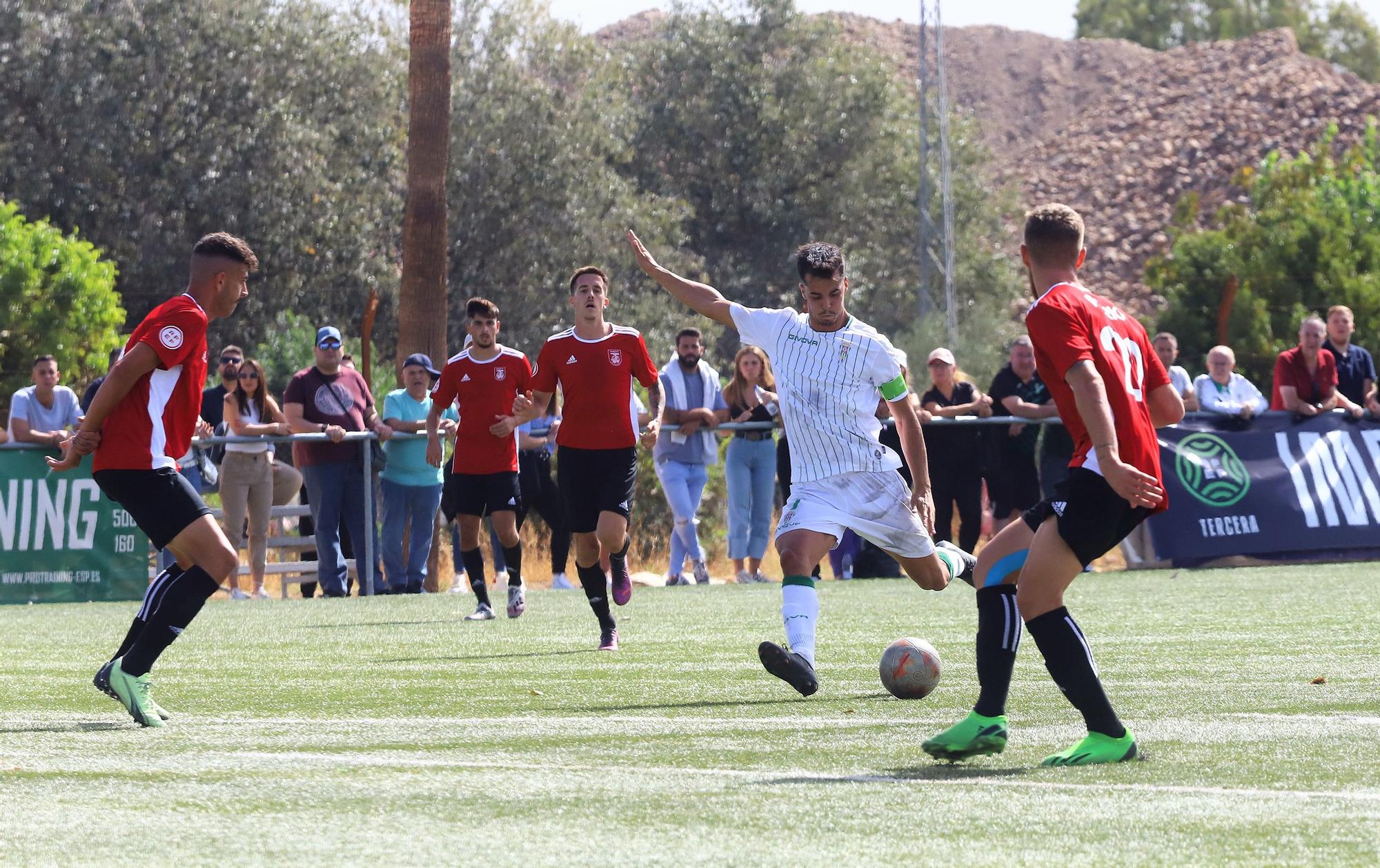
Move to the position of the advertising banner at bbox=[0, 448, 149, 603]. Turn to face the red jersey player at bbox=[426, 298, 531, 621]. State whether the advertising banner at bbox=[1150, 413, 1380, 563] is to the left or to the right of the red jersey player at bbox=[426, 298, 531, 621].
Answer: left

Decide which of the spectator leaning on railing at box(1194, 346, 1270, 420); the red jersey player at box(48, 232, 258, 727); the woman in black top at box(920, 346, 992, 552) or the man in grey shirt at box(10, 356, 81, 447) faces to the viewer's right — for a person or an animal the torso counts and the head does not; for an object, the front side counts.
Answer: the red jersey player

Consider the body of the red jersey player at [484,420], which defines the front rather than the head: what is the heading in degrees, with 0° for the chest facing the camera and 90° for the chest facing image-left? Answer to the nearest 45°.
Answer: approximately 0°

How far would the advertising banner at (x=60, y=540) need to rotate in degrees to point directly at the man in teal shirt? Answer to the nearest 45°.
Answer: approximately 90° to its left

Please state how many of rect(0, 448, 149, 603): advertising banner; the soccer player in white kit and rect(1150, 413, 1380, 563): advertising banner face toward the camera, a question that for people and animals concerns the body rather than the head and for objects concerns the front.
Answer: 3

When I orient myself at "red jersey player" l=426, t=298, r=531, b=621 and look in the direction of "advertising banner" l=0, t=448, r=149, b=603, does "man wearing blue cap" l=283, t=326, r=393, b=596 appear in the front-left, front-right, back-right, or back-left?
front-right

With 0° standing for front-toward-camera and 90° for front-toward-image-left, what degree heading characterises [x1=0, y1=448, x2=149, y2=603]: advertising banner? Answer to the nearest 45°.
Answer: approximately 0°

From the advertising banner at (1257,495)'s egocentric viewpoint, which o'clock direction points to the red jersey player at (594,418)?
The red jersey player is roughly at 1 o'clock from the advertising banner.

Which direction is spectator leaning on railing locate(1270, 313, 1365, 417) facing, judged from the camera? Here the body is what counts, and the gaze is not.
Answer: toward the camera

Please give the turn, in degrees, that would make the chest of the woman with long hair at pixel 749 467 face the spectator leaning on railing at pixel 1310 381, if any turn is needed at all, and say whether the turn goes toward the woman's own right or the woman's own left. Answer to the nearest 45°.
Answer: approximately 90° to the woman's own left
